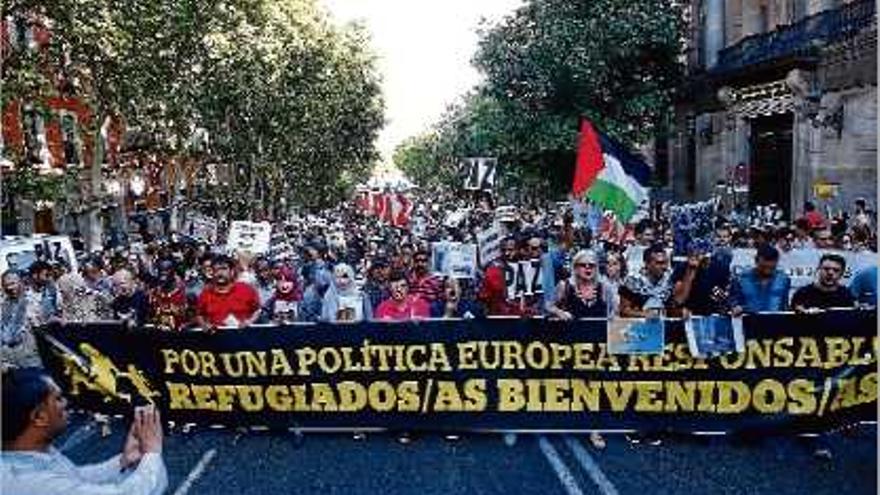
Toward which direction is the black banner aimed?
toward the camera

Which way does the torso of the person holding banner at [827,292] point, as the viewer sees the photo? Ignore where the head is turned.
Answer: toward the camera

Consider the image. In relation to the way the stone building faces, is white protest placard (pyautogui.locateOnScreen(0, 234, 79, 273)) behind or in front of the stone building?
in front

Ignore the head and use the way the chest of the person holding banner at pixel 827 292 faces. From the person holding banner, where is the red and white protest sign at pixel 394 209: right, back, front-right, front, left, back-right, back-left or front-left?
back-right

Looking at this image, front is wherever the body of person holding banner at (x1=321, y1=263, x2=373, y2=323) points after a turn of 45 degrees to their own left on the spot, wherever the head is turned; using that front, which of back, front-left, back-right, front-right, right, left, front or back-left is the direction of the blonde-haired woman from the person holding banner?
front

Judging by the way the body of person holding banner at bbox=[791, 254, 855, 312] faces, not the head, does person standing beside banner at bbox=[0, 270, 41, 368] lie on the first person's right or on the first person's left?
on the first person's right

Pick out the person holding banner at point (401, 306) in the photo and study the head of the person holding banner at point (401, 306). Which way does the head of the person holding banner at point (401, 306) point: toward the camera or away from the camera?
toward the camera

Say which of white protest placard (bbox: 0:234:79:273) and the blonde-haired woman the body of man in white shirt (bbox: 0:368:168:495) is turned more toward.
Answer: the blonde-haired woman

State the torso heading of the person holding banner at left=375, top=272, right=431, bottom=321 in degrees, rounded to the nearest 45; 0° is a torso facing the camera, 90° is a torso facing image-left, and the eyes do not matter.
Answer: approximately 0°

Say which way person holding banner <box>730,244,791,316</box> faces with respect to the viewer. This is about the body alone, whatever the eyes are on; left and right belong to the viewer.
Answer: facing the viewer

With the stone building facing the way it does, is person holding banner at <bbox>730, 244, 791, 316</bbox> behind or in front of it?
in front
